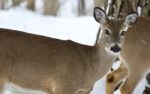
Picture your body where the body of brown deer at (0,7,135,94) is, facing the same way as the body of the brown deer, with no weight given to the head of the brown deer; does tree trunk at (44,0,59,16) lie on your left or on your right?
on your left

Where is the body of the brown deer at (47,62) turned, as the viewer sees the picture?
to the viewer's right
